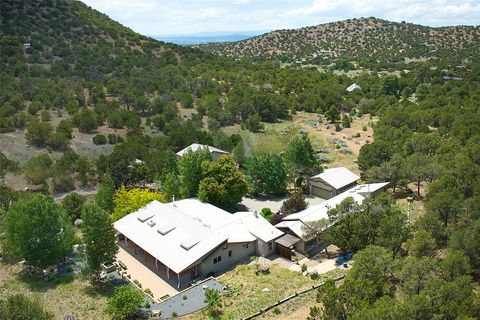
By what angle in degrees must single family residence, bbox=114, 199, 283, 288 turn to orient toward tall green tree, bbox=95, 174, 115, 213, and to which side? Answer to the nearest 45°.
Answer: approximately 90° to its right

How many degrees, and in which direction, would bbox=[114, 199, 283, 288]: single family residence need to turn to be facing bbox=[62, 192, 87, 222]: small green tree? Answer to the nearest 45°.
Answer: approximately 90° to its right

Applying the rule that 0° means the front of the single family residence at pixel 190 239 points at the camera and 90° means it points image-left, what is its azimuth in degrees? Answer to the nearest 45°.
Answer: approximately 45°

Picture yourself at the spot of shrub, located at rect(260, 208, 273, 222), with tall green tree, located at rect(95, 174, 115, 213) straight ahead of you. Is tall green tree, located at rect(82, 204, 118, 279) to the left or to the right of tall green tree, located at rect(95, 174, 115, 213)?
left

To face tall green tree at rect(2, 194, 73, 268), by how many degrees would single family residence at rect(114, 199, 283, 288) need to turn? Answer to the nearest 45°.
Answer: approximately 45° to its right

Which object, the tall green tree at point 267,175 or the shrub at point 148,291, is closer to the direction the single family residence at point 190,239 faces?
the shrub

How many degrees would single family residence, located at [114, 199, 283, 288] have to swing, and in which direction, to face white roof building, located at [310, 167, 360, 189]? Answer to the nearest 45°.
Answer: approximately 180°

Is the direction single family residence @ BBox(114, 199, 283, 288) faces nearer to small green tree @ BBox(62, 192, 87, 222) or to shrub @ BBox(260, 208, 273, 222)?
the small green tree

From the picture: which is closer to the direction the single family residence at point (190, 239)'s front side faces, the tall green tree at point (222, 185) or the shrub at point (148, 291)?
the shrub

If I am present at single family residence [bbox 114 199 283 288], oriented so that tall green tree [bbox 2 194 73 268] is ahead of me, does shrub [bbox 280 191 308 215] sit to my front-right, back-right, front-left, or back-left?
back-right

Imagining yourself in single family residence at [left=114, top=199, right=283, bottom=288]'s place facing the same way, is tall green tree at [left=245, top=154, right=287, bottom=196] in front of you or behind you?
behind

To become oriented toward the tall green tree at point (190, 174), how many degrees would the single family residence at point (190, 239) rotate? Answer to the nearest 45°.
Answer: approximately 135° to its right
